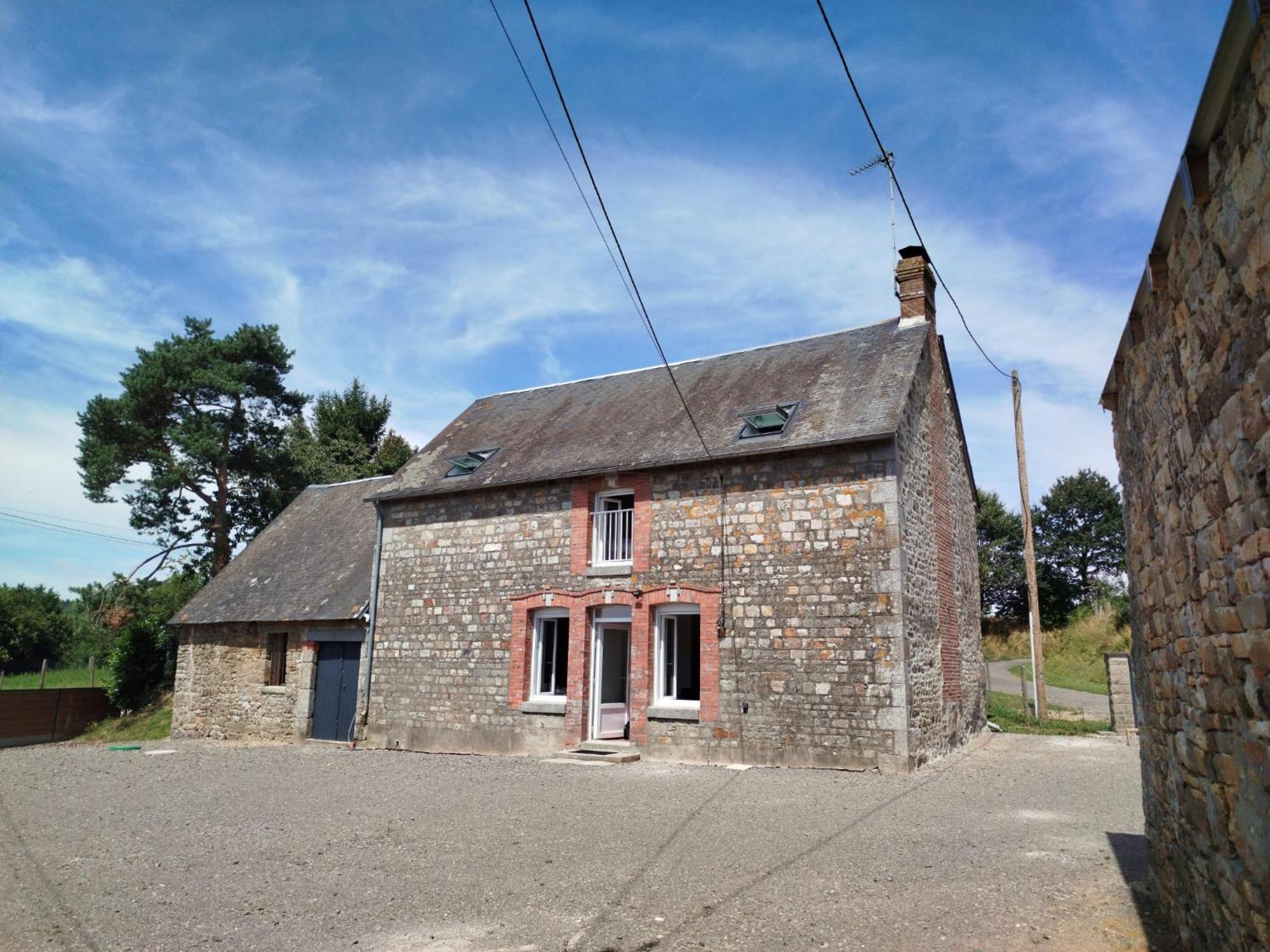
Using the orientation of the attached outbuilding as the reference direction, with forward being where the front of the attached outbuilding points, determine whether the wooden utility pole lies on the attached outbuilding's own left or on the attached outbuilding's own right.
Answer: on the attached outbuilding's own left

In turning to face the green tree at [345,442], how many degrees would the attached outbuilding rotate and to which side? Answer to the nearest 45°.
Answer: approximately 180°

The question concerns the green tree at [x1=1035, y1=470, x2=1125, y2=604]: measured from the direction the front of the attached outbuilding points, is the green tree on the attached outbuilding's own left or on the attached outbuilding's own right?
on the attached outbuilding's own left

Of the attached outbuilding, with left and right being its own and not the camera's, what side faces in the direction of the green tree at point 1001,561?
back

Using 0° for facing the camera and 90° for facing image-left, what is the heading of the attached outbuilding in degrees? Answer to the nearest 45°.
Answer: approximately 0°

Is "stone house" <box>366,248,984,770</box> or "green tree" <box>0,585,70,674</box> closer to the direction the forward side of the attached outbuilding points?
the stone house

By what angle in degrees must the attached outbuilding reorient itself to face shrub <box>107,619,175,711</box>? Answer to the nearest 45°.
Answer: approximately 135° to its right
